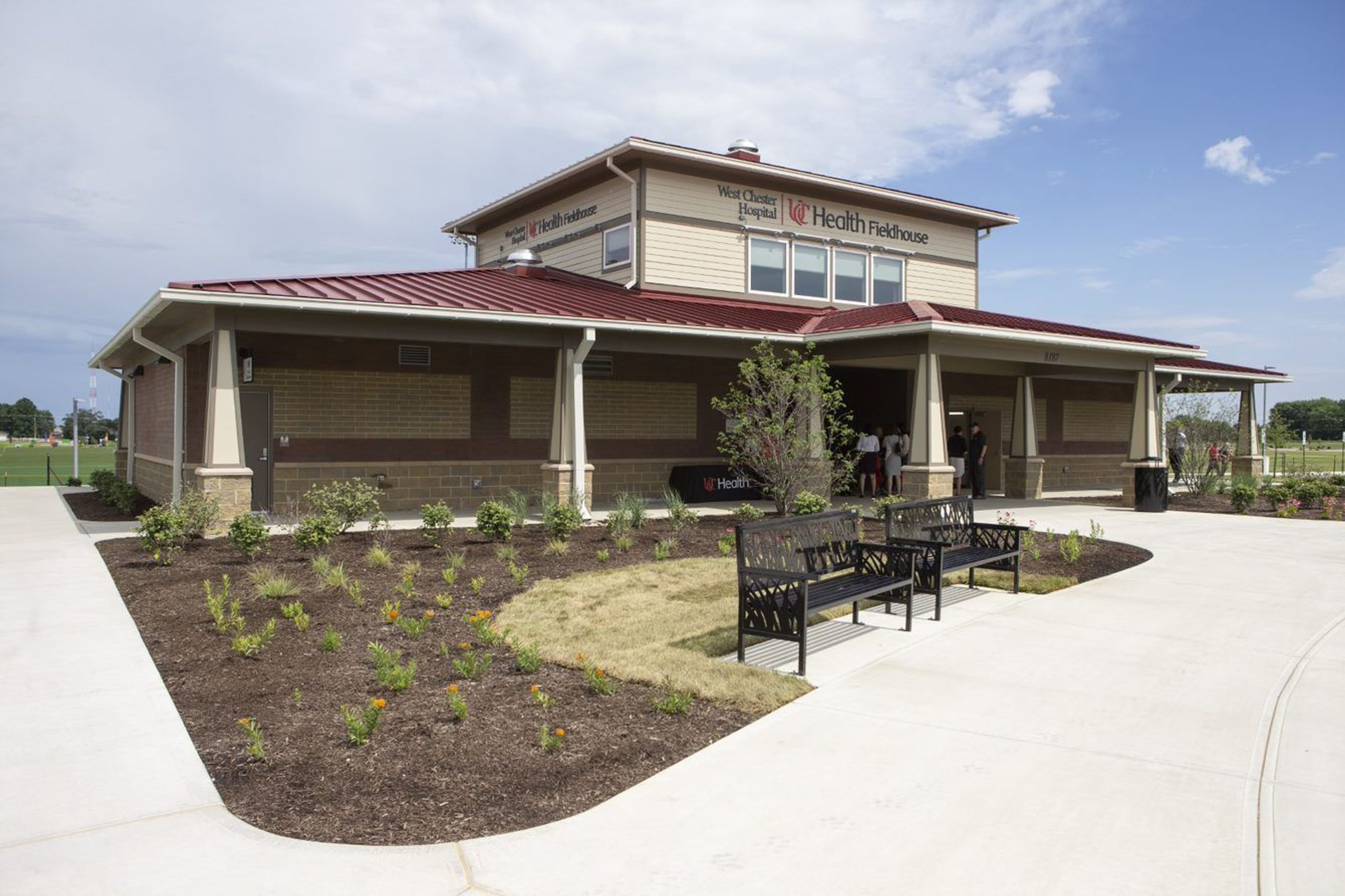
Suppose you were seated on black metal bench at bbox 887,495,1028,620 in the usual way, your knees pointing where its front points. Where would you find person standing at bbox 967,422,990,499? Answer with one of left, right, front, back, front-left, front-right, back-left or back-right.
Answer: back-left

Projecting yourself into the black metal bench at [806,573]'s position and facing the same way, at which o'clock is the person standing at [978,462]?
The person standing is roughly at 8 o'clock from the black metal bench.

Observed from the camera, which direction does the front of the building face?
facing the viewer and to the right of the viewer

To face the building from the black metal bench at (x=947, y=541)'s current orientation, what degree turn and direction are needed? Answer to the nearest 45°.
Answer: approximately 180°

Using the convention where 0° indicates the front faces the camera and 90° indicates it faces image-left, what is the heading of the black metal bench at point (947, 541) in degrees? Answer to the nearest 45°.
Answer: approximately 315°

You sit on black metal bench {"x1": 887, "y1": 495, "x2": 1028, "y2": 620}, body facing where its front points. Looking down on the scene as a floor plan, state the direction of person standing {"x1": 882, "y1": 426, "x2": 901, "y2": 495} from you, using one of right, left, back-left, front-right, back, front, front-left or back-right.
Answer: back-left

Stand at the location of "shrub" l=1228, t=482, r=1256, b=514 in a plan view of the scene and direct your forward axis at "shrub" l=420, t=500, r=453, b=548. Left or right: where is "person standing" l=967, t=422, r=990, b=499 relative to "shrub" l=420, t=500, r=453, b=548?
right

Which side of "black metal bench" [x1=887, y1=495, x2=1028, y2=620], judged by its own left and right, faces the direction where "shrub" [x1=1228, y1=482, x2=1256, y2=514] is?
left
